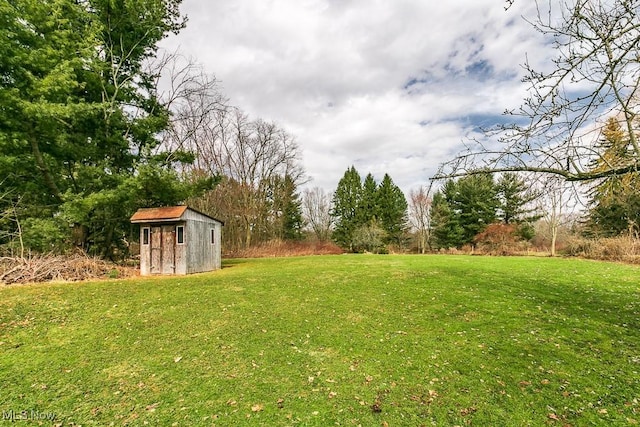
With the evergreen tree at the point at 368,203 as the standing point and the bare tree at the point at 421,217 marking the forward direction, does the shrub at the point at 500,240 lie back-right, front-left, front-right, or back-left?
front-right

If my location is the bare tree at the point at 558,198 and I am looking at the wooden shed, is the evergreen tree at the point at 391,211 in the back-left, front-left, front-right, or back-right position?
front-right

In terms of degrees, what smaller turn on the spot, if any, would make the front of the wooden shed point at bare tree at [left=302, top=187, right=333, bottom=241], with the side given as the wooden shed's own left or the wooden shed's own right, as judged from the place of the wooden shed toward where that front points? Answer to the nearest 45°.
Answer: approximately 180°

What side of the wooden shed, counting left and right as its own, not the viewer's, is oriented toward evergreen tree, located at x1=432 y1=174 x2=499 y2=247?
back

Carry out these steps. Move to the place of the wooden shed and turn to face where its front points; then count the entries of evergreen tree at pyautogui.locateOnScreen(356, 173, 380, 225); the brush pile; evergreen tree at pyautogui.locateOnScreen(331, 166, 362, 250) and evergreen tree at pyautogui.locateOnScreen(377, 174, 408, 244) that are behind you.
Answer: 3

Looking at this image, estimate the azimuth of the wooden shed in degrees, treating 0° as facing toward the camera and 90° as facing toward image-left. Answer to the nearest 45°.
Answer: approximately 45°

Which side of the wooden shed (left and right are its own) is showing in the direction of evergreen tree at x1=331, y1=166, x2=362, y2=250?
back

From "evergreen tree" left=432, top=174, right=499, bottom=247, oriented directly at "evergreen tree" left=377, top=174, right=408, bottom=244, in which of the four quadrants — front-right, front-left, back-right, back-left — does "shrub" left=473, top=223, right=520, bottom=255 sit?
back-left

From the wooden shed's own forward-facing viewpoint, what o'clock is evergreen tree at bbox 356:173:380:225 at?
The evergreen tree is roughly at 6 o'clock from the wooden shed.

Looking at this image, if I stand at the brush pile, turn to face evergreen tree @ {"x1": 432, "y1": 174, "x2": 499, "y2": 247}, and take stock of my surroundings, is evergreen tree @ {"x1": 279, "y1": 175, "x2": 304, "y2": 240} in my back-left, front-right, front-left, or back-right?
front-left

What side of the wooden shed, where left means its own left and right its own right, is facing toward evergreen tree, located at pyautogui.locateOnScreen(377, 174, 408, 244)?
back

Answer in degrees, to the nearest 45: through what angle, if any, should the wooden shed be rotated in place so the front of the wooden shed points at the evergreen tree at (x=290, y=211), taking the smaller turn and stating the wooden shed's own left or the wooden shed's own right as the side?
approximately 180°

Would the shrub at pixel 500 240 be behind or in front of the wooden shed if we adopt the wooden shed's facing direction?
behind

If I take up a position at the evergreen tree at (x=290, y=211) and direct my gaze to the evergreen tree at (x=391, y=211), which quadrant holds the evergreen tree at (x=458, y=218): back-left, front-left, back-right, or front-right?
front-right
